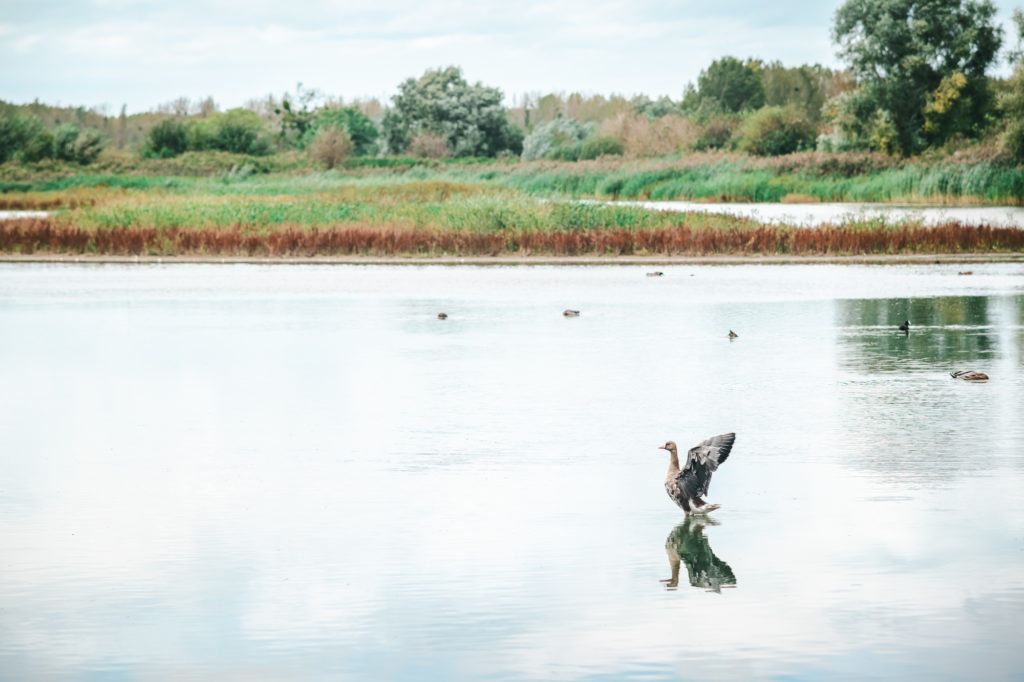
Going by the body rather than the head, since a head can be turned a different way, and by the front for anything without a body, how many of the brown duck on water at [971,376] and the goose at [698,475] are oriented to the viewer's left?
2

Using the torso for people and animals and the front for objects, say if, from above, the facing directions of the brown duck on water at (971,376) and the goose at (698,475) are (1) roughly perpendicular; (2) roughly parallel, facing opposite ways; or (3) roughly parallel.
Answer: roughly parallel

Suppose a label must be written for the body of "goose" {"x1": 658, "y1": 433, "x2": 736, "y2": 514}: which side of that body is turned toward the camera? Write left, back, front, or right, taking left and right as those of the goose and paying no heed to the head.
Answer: left

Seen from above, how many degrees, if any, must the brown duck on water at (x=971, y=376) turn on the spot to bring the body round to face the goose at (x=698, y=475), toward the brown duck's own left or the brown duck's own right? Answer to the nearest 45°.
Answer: approximately 90° to the brown duck's own left

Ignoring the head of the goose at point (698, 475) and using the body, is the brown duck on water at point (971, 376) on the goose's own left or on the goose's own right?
on the goose's own right
